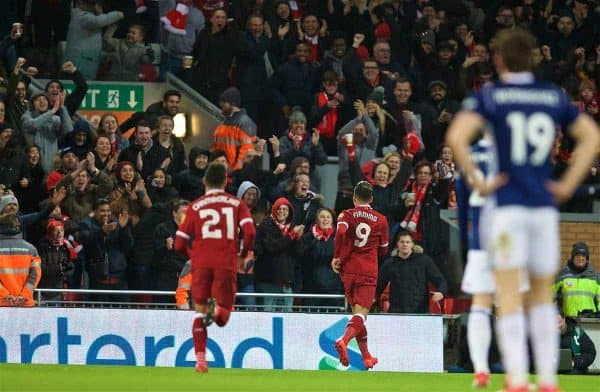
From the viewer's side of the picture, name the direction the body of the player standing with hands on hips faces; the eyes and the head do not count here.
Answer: away from the camera

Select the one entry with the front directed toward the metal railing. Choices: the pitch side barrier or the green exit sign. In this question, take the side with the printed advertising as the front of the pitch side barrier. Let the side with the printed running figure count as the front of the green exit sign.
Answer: the green exit sign

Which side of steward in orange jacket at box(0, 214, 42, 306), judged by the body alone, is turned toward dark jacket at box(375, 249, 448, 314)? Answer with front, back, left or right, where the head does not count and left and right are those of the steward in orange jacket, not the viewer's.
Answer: right

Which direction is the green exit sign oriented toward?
toward the camera

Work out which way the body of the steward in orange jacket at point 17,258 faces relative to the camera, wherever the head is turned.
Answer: away from the camera

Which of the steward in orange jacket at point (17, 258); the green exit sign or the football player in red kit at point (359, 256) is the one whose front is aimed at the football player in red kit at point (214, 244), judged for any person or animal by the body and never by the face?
the green exit sign

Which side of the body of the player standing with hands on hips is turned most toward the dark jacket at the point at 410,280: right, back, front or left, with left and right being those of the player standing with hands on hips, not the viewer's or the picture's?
front

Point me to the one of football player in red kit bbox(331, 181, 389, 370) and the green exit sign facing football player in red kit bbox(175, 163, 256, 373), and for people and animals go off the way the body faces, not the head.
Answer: the green exit sign

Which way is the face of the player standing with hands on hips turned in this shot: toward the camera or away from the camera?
away from the camera

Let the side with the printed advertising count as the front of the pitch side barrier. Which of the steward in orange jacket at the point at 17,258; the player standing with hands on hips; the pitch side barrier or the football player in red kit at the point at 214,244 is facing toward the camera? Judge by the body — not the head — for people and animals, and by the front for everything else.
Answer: the pitch side barrier

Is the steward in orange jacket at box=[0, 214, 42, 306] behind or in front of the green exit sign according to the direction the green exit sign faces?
in front

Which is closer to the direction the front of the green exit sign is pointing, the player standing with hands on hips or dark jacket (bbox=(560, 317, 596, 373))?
the player standing with hands on hips

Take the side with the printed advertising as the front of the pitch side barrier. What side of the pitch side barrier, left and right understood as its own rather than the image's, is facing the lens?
front

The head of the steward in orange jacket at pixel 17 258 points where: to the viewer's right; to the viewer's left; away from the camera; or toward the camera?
away from the camera

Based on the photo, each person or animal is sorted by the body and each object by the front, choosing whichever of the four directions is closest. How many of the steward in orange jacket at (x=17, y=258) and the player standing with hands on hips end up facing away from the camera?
2

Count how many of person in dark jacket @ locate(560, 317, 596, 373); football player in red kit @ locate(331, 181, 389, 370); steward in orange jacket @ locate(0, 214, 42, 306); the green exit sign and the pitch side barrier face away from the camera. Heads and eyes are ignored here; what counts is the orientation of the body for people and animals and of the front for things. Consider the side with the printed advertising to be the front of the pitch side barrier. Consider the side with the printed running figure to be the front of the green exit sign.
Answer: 2
